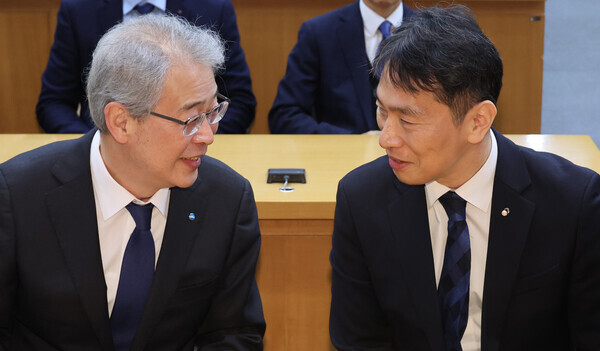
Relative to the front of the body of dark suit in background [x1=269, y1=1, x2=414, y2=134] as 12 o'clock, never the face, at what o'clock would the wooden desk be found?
The wooden desk is roughly at 12 o'clock from the dark suit in background.

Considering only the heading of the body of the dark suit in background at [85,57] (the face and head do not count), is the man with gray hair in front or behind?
in front

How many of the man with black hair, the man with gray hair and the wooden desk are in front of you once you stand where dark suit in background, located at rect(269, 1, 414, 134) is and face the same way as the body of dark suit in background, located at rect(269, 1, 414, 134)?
3

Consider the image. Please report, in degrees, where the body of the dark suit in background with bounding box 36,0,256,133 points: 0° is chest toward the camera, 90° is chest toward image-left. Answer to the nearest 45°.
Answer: approximately 0°

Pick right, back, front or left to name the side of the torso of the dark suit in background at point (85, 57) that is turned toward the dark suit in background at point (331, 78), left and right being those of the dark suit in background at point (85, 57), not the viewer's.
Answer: left

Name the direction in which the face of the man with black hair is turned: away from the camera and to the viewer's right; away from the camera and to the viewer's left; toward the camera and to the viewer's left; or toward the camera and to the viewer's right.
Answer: toward the camera and to the viewer's left
